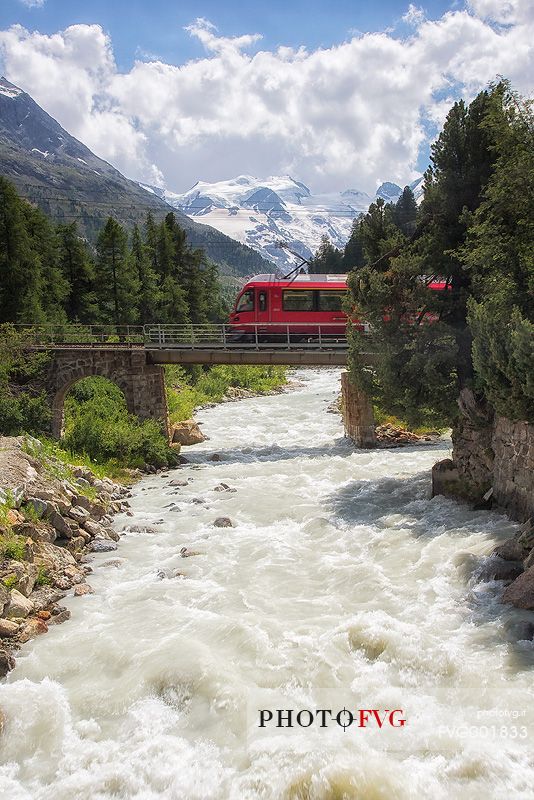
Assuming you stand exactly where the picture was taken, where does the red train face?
facing to the left of the viewer

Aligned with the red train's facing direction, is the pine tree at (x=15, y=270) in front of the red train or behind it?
in front

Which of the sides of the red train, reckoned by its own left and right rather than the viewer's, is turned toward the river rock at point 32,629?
left

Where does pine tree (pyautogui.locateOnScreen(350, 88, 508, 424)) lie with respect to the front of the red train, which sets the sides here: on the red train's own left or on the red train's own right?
on the red train's own left

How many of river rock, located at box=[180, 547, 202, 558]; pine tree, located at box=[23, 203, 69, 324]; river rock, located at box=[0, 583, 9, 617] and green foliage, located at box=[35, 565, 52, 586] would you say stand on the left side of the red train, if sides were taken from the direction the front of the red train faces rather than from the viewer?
3

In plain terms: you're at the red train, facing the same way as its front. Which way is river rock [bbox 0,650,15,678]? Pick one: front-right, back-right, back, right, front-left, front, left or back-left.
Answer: left

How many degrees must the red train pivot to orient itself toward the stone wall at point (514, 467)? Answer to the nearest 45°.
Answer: approximately 90° to its left

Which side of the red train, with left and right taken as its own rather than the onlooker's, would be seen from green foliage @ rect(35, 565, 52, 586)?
left

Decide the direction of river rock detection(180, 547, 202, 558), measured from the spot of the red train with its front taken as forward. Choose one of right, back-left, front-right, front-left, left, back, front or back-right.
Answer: left

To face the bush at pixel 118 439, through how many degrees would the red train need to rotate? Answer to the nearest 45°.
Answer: approximately 45° to its left

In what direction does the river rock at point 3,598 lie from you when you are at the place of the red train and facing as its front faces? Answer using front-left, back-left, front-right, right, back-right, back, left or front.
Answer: left

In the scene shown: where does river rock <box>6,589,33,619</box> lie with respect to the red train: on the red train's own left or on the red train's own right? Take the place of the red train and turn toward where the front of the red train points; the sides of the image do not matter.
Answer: on the red train's own left

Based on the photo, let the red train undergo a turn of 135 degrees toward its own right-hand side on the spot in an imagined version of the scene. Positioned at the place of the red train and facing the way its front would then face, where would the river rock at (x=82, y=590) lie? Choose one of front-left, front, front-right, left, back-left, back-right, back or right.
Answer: back-right
